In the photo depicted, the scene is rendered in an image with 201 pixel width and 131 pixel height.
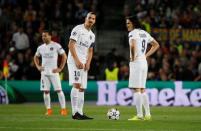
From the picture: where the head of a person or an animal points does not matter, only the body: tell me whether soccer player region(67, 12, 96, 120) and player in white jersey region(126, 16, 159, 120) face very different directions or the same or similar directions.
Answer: very different directions

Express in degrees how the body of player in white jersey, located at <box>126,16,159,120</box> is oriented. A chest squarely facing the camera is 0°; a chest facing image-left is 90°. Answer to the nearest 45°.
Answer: approximately 135°

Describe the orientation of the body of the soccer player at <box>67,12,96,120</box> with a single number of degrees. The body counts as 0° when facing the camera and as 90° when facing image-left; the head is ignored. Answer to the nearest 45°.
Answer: approximately 315°

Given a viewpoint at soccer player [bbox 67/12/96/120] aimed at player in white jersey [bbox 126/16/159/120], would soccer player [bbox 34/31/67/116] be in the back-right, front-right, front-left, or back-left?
back-left

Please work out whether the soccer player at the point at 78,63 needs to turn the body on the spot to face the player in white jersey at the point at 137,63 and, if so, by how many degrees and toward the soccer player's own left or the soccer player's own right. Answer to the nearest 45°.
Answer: approximately 45° to the soccer player's own left

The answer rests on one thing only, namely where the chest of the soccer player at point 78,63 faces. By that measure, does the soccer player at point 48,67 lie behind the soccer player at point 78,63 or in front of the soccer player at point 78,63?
behind
